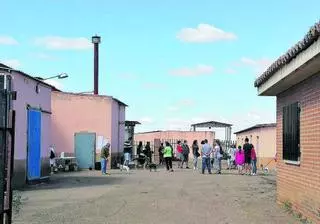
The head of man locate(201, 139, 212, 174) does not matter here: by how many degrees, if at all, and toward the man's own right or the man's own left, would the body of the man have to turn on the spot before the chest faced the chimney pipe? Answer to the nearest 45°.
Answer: approximately 45° to the man's own left

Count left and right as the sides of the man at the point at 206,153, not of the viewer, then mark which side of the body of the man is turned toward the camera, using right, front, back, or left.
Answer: back

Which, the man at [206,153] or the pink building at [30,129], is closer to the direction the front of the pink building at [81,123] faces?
the pink building

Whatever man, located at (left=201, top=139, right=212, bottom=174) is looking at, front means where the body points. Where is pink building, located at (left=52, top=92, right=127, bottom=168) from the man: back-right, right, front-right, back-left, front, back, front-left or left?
front-left

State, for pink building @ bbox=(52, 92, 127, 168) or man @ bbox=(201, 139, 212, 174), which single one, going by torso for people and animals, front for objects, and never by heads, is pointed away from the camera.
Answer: the man

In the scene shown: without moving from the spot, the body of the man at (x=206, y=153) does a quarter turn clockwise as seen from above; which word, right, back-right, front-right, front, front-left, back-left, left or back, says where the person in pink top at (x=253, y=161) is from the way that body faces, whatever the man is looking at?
front

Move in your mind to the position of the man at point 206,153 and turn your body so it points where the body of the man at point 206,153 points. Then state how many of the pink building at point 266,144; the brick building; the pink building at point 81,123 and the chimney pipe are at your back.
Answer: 1

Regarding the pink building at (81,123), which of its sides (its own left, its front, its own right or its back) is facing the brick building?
front

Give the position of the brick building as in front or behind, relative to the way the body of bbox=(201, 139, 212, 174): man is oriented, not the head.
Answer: behind

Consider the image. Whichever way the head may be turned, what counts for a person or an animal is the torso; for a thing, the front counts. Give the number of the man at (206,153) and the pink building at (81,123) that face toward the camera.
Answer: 1

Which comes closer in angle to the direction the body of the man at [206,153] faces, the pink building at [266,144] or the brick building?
the pink building
